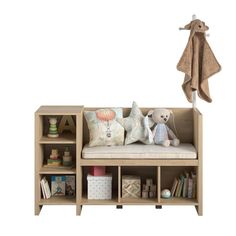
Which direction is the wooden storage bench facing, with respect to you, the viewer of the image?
facing the viewer

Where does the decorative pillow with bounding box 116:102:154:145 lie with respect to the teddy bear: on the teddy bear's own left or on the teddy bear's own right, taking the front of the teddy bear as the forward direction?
on the teddy bear's own right

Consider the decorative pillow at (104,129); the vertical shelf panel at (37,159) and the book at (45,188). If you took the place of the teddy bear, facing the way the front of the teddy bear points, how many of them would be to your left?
0

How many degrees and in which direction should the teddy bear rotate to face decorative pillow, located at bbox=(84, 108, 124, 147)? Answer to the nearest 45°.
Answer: approximately 135° to its right

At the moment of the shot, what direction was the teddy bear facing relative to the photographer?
facing the viewer and to the right of the viewer
